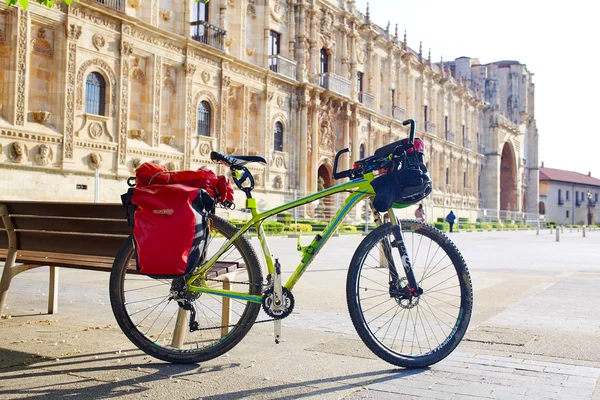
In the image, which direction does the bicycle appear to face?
to the viewer's right

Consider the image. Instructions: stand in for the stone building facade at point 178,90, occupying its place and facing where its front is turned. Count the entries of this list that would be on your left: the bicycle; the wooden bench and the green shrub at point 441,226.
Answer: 1

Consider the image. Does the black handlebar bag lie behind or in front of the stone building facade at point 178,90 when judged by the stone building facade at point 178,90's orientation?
in front

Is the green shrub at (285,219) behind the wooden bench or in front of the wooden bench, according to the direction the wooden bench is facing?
in front

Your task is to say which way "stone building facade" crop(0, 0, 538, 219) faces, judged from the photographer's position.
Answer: facing the viewer and to the right of the viewer

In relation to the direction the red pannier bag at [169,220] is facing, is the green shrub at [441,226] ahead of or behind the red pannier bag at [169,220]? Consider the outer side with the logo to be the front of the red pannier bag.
behind

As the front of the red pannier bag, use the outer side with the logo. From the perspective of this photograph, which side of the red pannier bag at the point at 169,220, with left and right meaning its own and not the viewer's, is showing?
front

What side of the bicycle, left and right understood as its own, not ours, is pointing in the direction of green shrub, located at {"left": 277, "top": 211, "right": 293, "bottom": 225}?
left

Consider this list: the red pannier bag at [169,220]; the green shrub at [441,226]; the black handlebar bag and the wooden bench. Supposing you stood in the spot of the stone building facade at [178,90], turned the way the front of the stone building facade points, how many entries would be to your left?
1

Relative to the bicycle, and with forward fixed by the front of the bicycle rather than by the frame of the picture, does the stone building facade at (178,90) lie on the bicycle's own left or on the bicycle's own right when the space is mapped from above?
on the bicycle's own left

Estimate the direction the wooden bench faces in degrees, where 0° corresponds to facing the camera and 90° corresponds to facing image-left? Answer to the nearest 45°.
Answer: approximately 225°

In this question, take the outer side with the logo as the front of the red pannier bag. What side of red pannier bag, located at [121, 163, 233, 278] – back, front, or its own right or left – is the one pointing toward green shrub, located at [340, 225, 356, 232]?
back

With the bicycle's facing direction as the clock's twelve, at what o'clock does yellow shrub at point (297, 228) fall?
The yellow shrub is roughly at 9 o'clock from the bicycle.
